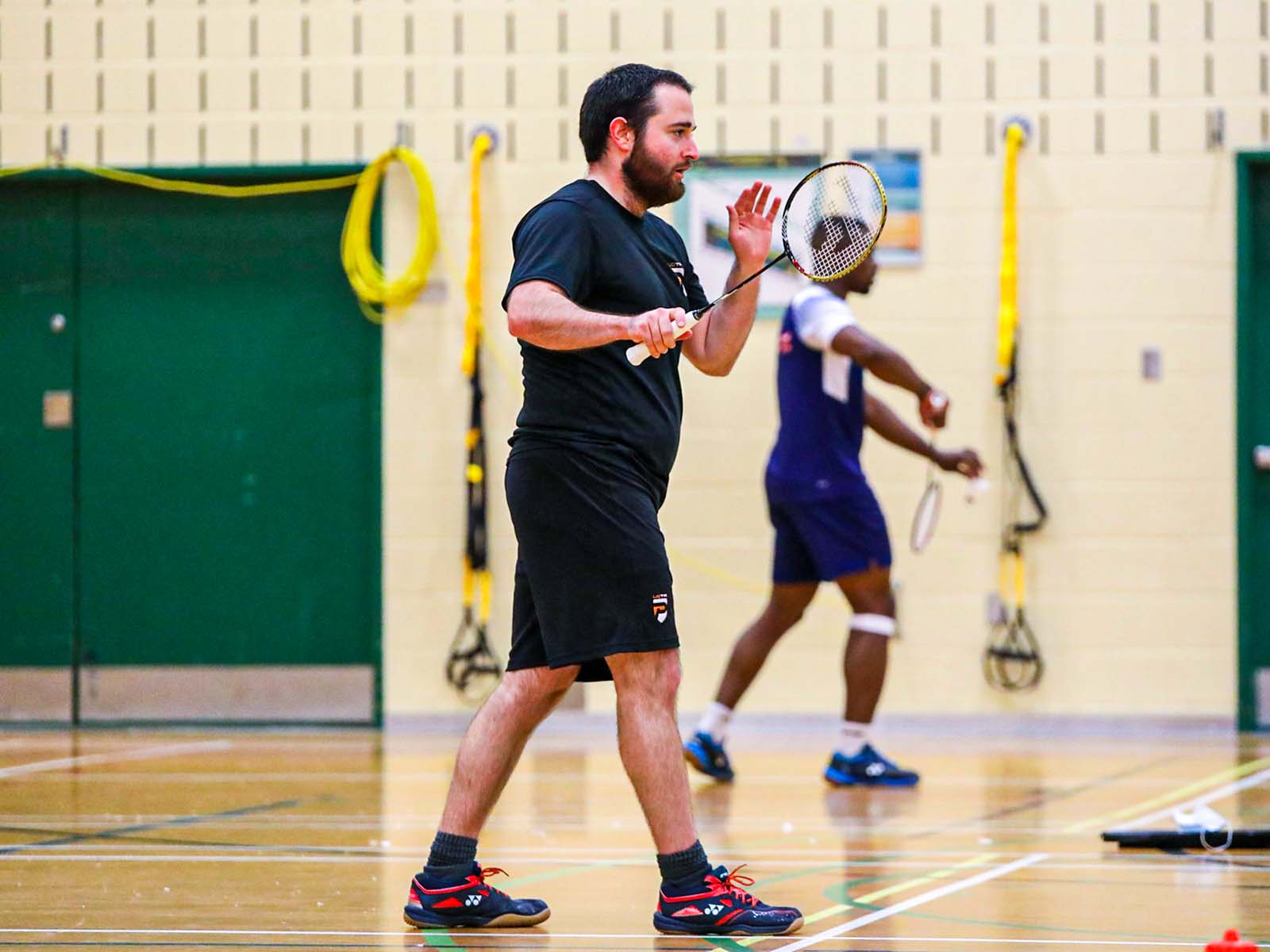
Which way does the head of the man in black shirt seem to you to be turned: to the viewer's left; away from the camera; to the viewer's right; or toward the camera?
to the viewer's right

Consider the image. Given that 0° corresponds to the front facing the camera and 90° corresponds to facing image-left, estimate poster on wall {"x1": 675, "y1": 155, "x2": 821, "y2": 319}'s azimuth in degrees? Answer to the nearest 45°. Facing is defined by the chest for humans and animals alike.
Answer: approximately 0°

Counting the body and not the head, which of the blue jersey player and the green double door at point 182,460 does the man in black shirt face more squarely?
the blue jersey player

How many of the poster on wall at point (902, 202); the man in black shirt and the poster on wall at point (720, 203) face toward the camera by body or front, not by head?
2

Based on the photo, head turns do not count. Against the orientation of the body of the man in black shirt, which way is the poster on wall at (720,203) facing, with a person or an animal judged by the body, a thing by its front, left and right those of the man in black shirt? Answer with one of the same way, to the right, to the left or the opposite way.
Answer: to the right

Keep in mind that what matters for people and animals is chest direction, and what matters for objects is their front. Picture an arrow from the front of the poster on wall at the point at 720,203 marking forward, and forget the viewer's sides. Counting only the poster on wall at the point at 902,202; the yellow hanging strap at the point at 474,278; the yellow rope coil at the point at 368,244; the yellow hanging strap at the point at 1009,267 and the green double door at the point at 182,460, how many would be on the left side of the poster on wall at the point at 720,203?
2

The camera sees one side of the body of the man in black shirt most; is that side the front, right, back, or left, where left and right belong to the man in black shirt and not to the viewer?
right

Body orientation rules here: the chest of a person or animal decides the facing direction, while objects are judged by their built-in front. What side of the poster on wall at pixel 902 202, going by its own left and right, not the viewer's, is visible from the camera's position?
front

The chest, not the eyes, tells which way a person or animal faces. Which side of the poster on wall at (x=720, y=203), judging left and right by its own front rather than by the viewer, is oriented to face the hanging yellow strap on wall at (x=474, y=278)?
right

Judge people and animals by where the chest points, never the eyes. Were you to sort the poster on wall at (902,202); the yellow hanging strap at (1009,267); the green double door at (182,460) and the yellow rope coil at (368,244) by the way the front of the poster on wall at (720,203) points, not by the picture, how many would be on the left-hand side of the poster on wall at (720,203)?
2

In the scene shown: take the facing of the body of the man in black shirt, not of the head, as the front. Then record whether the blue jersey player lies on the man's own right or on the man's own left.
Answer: on the man's own left

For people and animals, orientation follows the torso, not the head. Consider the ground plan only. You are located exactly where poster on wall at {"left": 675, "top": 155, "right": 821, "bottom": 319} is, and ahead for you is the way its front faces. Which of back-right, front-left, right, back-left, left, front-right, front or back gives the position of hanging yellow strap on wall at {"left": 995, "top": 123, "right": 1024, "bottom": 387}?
left

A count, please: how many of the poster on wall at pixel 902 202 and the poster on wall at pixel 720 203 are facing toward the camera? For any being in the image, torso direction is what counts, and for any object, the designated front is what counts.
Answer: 2

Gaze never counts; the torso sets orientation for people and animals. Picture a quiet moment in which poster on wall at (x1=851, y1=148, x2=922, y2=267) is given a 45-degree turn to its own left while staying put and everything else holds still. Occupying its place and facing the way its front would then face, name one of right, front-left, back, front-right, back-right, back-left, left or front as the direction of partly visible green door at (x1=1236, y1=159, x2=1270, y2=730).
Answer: front-left

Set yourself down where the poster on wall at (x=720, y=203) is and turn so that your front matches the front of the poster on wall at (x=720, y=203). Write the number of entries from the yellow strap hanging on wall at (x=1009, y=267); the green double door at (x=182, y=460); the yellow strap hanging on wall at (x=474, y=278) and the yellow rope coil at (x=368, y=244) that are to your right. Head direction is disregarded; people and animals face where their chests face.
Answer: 3
